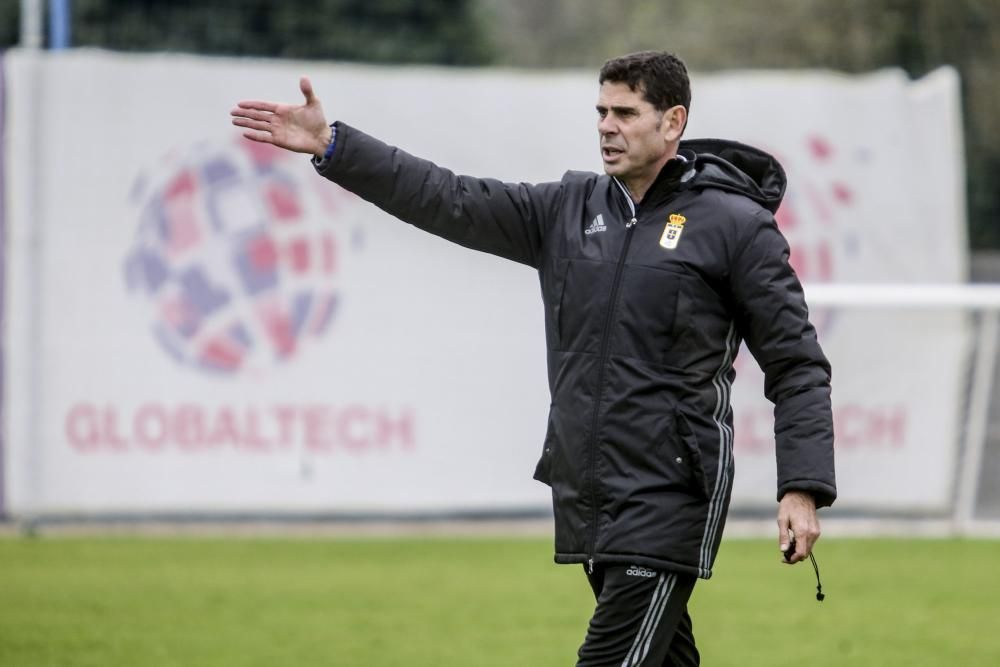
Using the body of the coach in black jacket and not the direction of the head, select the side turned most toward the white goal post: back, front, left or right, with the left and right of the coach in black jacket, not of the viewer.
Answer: back

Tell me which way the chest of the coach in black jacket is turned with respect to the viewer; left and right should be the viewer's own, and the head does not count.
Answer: facing the viewer and to the left of the viewer
